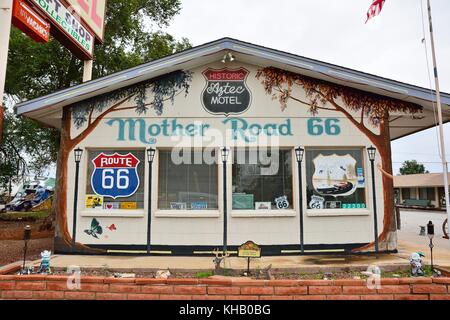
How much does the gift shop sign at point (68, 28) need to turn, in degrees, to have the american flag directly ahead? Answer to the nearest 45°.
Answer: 0° — it already faces it

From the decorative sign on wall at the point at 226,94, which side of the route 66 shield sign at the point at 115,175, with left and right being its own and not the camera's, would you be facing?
left

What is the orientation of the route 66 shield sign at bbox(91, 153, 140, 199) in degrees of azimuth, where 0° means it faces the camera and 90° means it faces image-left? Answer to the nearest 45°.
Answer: approximately 0°

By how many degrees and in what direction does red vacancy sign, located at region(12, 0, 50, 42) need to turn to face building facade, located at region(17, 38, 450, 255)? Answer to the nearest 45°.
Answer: approximately 45° to its left

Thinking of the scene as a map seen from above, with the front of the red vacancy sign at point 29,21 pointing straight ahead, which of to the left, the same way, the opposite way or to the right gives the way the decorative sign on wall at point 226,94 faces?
to the right

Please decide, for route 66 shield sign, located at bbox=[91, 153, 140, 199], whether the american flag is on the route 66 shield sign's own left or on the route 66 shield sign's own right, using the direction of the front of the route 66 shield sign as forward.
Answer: on the route 66 shield sign's own left

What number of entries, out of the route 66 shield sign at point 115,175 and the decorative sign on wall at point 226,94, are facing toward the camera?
2

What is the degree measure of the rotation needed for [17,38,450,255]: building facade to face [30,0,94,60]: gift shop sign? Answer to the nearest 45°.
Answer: approximately 90° to its right

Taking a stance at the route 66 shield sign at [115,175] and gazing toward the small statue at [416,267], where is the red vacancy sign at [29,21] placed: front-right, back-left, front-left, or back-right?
back-right
